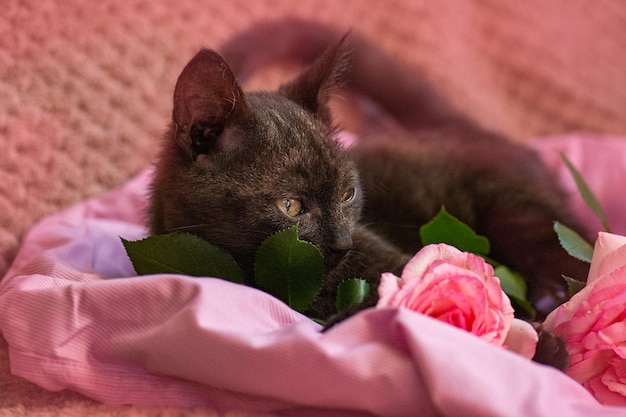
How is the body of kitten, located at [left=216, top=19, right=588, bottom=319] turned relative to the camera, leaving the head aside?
to the viewer's left
